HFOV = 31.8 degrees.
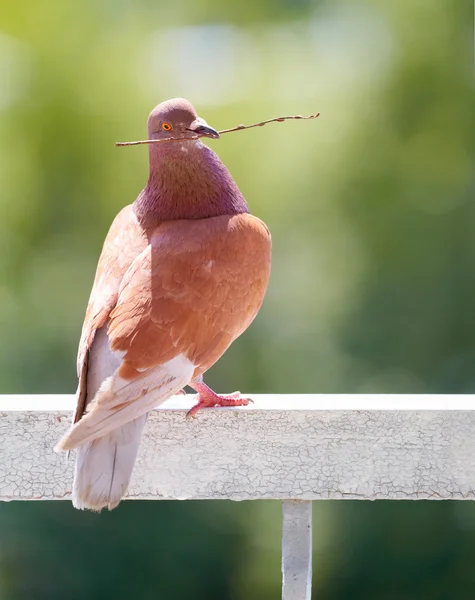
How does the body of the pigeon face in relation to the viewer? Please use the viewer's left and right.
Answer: facing away from the viewer and to the right of the viewer
